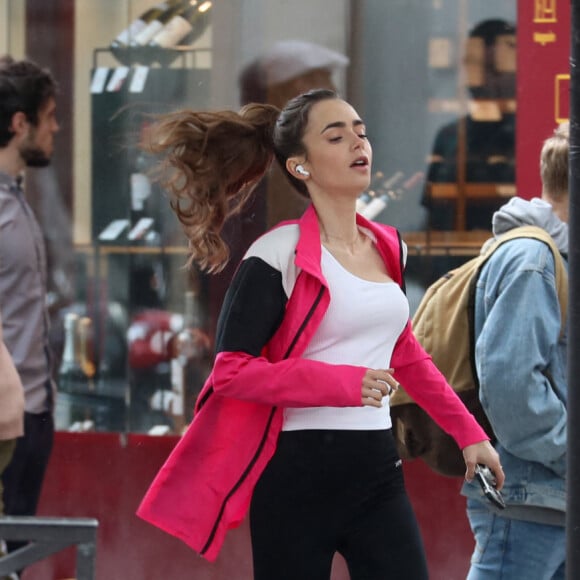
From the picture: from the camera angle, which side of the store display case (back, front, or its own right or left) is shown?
front

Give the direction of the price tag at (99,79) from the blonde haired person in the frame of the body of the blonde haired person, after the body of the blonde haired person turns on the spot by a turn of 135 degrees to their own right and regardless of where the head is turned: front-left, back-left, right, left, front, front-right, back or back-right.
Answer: right

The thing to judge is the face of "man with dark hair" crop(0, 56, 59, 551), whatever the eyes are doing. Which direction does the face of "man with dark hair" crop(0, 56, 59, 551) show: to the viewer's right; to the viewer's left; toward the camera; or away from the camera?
to the viewer's right

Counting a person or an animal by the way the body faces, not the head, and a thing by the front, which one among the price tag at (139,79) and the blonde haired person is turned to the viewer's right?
the blonde haired person

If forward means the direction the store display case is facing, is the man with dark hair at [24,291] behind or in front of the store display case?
in front

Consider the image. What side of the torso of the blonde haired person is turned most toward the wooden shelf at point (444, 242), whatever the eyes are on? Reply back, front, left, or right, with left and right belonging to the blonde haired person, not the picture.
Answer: left

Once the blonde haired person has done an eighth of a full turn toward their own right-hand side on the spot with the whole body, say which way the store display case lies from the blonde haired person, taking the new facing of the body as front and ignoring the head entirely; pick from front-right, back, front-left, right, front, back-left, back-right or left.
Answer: back

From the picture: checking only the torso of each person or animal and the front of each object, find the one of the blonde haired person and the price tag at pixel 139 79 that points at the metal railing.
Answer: the price tag

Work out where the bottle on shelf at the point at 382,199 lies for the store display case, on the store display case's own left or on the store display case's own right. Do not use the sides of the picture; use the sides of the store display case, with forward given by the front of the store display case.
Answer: on the store display case's own left

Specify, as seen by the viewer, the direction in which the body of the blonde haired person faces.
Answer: to the viewer's right

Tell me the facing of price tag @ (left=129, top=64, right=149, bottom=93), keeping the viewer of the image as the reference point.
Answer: facing the viewer
